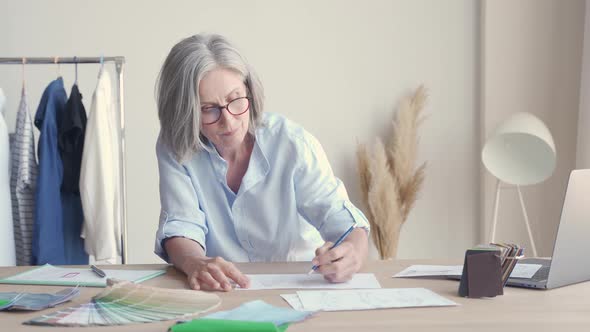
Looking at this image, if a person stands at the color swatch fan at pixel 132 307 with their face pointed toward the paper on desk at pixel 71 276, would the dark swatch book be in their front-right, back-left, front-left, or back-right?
back-right

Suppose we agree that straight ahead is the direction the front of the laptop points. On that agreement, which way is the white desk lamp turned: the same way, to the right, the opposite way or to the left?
to the left

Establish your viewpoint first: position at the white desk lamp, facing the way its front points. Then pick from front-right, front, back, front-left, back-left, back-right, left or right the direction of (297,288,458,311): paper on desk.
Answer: front-left

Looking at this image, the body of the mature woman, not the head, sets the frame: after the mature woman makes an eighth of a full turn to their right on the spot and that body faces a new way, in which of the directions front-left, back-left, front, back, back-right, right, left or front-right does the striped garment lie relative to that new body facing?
right

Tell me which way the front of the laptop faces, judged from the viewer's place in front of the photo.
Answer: facing away from the viewer and to the left of the viewer

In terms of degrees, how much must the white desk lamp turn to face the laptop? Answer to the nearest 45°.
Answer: approximately 45° to its left

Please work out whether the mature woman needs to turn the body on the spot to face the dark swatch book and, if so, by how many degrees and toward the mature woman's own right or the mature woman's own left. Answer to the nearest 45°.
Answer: approximately 45° to the mature woman's own left

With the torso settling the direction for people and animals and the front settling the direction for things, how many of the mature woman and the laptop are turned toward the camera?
1

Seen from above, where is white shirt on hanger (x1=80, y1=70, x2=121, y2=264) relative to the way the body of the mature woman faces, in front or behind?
behind

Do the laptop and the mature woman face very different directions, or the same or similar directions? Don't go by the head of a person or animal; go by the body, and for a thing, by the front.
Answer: very different directions
